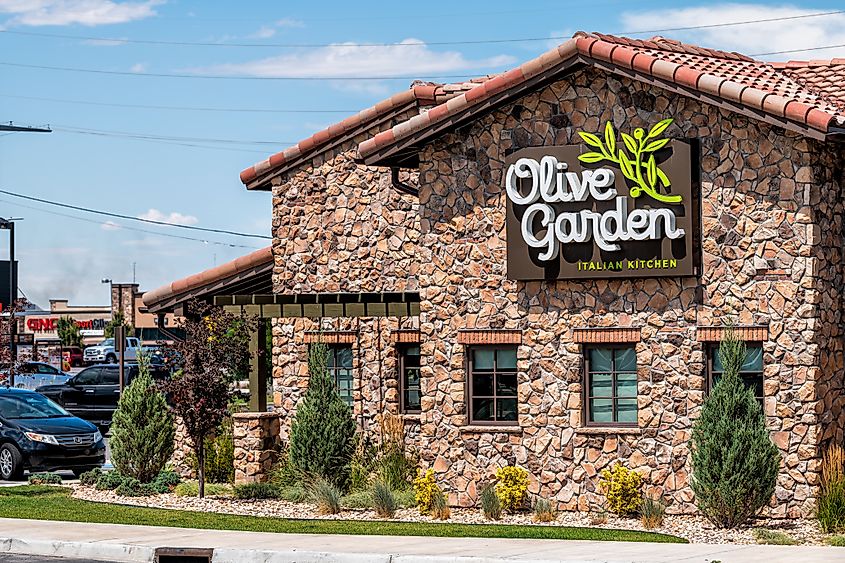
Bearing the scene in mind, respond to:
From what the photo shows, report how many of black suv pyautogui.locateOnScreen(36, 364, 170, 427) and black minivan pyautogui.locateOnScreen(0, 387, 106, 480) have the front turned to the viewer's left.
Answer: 1

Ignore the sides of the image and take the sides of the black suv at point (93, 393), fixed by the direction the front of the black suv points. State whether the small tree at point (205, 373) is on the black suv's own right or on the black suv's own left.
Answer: on the black suv's own left

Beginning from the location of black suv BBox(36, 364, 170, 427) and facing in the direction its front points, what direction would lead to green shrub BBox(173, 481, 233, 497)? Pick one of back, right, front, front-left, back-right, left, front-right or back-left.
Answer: left

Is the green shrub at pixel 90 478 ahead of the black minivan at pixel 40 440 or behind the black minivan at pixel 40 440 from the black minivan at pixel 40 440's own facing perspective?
ahead

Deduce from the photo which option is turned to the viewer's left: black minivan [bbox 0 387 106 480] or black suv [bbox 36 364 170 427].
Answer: black suv [bbox 36 364 170 427]

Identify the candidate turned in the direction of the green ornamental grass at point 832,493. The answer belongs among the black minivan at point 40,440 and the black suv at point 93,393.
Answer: the black minivan at point 40,440

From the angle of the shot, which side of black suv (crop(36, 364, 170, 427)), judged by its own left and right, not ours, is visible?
left

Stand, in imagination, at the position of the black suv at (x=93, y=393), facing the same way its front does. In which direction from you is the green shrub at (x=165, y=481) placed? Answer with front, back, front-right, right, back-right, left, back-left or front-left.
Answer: left

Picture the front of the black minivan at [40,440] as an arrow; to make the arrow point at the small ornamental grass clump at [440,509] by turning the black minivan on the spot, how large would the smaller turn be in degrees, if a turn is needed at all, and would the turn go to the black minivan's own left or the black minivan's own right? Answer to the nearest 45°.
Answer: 0° — it already faces it
